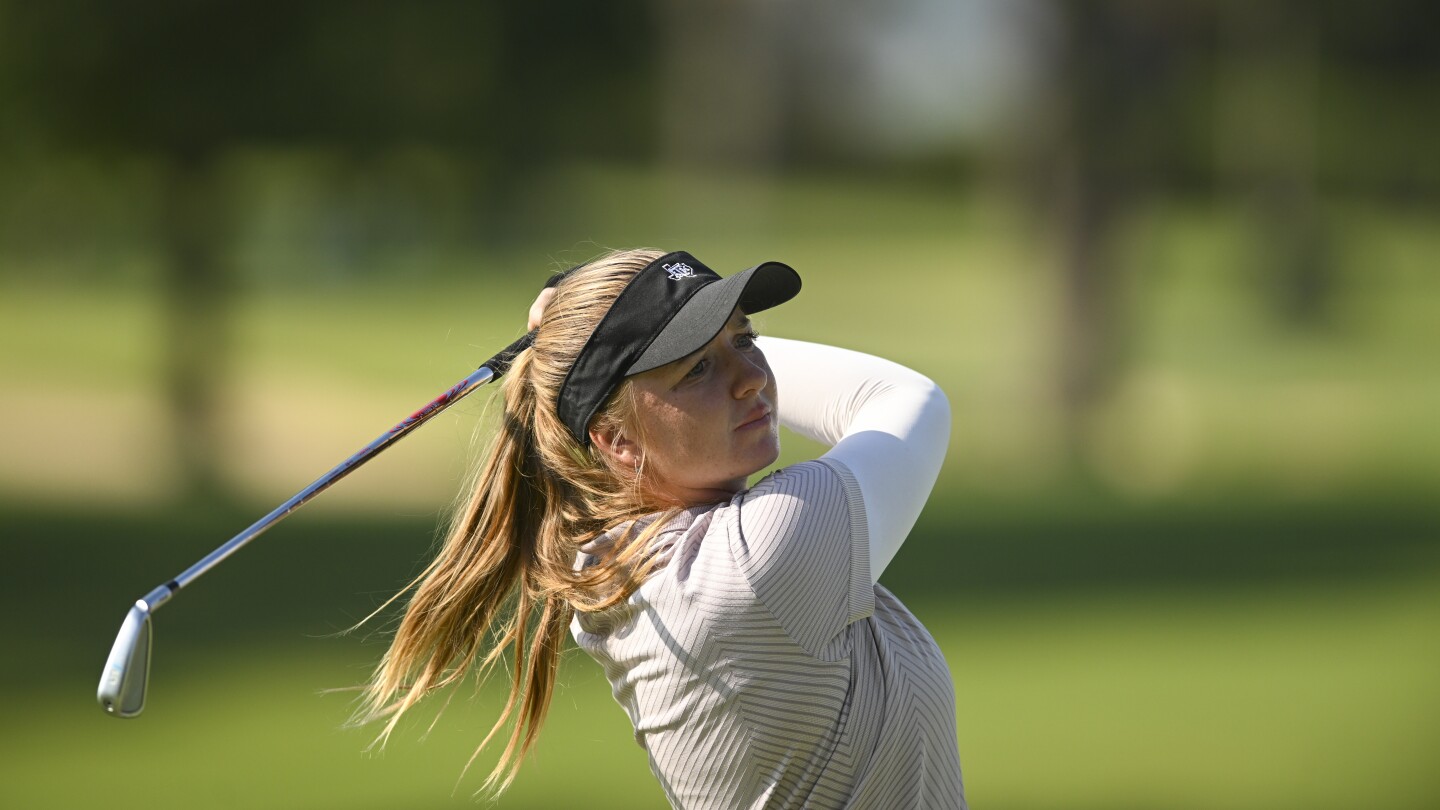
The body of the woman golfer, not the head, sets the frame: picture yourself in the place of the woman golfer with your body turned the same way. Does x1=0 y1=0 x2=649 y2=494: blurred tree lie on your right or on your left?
on your left

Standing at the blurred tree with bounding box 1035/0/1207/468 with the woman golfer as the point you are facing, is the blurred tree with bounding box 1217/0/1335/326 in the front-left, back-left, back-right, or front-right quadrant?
back-left

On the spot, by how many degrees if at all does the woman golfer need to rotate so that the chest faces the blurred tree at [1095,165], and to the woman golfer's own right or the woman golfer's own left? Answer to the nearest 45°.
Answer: approximately 45° to the woman golfer's own left

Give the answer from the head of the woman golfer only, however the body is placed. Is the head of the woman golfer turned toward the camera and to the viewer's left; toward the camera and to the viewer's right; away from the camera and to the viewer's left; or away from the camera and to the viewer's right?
toward the camera and to the viewer's right
